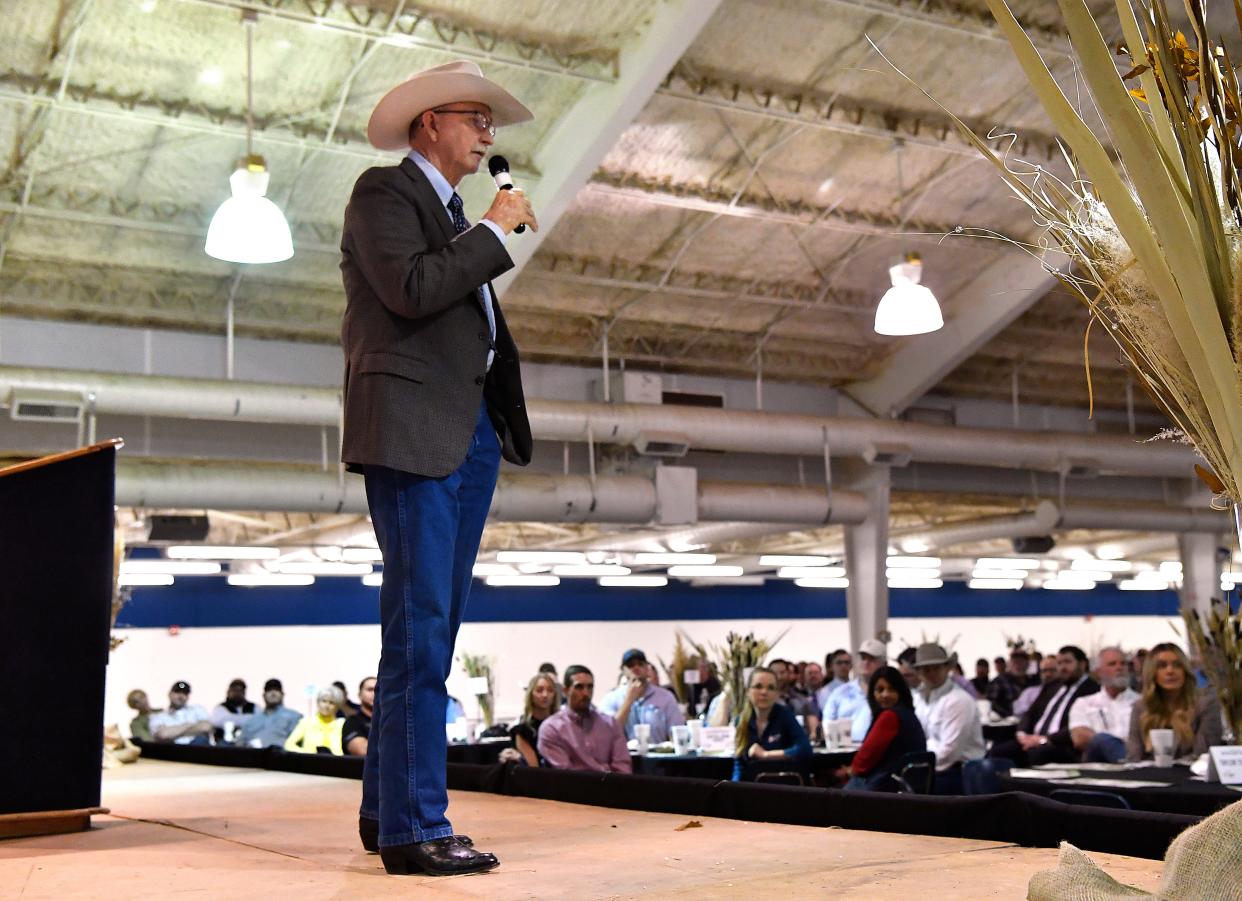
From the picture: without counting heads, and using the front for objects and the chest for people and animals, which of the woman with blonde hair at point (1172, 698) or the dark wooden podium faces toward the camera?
the woman with blonde hair

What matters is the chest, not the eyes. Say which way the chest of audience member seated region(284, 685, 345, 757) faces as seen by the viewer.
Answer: toward the camera

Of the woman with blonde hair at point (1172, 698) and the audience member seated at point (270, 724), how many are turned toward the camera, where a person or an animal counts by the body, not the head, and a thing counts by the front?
2

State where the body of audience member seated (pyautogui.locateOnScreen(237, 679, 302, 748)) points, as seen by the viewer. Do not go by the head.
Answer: toward the camera

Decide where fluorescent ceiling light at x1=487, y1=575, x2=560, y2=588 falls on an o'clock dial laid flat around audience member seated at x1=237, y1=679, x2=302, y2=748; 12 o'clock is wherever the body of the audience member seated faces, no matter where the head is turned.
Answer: The fluorescent ceiling light is roughly at 7 o'clock from the audience member seated.

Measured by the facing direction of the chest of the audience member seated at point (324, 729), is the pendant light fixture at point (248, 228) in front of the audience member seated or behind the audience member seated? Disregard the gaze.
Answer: in front

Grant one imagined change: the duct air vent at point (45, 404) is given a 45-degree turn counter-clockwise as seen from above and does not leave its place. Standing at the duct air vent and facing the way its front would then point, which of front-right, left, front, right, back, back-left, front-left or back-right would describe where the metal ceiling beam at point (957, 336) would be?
front-left

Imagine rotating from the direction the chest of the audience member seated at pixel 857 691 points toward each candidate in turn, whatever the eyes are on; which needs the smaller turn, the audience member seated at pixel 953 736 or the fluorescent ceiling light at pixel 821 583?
the audience member seated

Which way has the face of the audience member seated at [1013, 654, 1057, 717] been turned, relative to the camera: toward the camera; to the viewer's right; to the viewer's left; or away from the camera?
toward the camera

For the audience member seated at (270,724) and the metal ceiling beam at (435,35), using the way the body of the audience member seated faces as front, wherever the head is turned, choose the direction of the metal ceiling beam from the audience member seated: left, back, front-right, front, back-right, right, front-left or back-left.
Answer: front

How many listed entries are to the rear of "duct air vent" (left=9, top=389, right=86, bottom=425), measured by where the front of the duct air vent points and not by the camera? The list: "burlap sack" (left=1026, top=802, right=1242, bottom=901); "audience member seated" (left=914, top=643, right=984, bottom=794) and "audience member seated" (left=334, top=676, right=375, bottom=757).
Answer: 0

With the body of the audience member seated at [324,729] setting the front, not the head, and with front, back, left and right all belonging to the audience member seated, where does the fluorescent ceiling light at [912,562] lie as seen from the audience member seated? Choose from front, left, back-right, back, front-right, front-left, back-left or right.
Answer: back-left

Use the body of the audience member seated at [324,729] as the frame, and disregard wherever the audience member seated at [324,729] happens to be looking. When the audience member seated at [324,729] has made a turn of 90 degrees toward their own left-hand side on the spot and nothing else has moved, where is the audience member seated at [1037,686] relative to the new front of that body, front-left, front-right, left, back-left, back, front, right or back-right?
front
